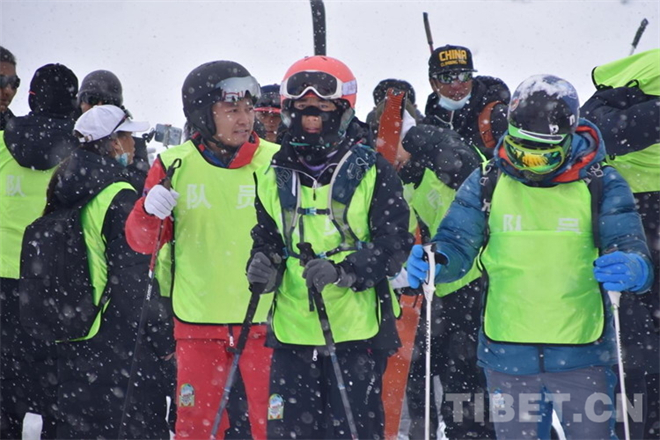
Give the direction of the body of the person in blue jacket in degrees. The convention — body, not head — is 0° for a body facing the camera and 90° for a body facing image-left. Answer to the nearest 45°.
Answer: approximately 0°

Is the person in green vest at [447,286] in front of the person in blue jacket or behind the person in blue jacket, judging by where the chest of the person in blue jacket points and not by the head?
behind

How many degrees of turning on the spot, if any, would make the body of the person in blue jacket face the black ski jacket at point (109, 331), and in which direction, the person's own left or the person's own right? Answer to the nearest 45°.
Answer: approximately 90° to the person's own right

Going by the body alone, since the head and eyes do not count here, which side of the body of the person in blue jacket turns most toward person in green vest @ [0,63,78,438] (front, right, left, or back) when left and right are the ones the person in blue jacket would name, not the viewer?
right

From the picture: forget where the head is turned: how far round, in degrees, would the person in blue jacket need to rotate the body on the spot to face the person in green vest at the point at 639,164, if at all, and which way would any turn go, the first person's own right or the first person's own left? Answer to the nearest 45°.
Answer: approximately 135° to the first person's own left

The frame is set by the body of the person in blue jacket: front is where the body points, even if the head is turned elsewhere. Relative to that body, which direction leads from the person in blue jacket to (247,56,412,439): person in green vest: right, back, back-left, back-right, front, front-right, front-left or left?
right

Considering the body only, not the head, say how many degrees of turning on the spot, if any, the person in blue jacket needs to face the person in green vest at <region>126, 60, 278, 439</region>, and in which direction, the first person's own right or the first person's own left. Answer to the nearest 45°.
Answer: approximately 90° to the first person's own right
